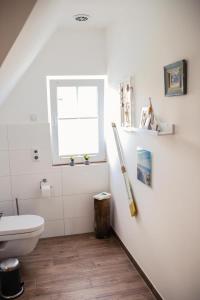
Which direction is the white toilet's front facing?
to the viewer's right

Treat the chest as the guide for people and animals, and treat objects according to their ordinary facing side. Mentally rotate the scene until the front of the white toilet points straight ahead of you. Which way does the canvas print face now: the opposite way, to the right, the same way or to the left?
the opposite way

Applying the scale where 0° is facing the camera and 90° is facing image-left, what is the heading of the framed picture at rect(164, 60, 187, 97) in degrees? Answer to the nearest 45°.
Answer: approximately 45°

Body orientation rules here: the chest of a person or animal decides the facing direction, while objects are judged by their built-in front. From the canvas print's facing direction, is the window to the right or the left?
on its right

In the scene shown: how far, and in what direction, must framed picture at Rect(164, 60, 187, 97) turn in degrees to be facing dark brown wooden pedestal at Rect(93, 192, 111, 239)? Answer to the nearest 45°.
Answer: approximately 90° to its right

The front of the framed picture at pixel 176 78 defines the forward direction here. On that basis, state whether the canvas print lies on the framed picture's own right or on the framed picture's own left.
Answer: on the framed picture's own right

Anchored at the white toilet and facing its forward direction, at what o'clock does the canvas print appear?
The canvas print is roughly at 1 o'clock from the white toilet.

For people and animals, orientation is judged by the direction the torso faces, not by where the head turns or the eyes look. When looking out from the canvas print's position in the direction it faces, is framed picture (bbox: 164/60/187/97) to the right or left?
on its left
